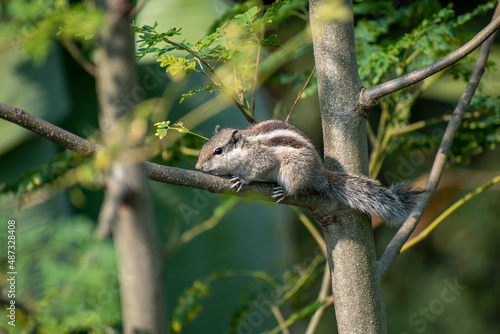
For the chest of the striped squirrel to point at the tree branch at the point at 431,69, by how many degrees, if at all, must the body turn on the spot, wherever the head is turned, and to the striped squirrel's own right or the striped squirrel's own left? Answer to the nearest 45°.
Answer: approximately 135° to the striped squirrel's own left

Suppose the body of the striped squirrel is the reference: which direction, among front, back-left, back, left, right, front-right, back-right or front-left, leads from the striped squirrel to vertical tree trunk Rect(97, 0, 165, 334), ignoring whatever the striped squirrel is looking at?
left

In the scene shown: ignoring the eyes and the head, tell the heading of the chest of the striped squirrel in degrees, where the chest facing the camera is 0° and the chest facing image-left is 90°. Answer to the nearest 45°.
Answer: approximately 90°
